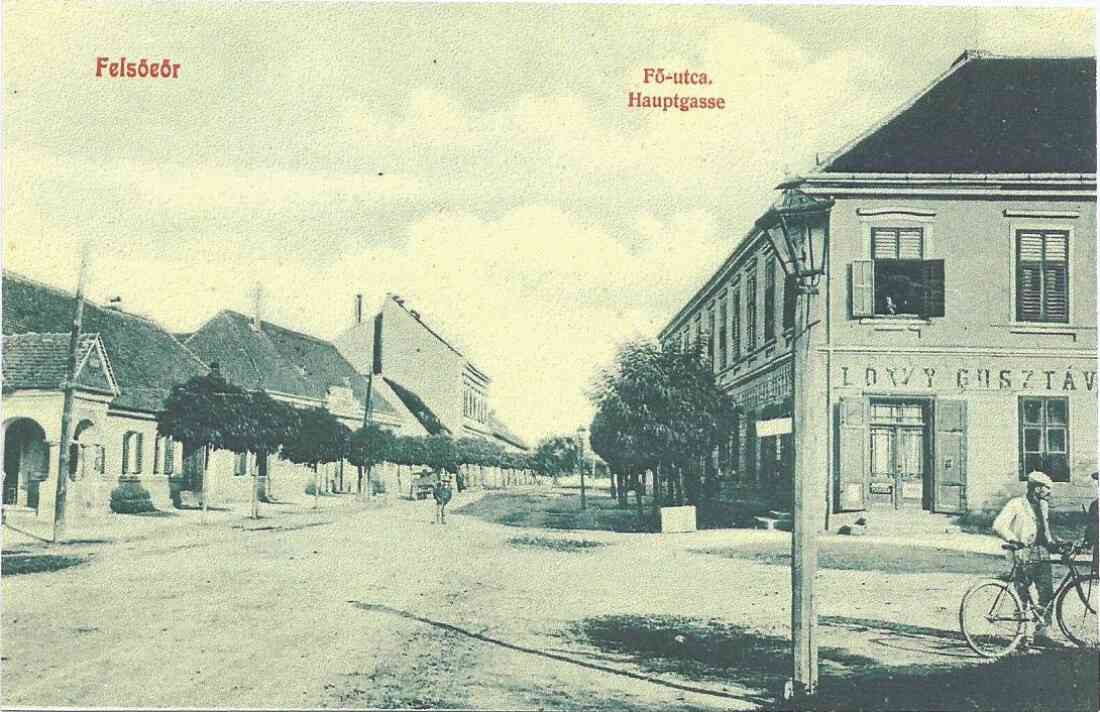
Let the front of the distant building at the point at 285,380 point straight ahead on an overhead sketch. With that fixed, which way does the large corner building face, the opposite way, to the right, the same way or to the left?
to the right

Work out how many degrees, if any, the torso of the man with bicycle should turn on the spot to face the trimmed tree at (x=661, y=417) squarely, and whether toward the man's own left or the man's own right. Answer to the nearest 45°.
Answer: approximately 180°

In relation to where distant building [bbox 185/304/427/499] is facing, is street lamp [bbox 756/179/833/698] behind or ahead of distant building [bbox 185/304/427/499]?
ahead

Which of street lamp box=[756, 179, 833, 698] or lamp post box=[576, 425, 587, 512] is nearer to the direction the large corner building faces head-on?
the street lamp

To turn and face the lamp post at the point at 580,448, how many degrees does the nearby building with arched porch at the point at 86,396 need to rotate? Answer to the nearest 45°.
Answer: approximately 45° to its left

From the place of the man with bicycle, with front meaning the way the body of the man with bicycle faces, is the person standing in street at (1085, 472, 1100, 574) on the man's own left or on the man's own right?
on the man's own left

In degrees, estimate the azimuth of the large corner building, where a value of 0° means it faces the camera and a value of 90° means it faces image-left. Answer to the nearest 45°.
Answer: approximately 0°

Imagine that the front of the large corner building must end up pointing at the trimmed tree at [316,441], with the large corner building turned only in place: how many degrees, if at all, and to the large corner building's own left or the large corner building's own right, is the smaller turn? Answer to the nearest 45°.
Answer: approximately 90° to the large corner building's own right

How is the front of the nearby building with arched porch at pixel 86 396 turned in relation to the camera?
facing the viewer and to the right of the viewer

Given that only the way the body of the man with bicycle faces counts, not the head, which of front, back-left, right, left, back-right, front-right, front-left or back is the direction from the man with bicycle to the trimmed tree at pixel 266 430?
back-right
